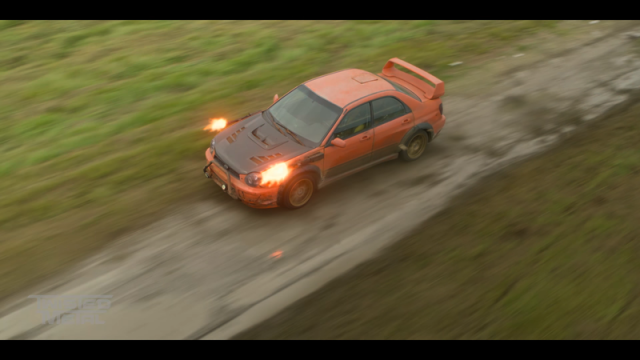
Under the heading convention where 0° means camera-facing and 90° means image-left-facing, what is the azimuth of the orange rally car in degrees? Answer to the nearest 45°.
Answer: approximately 45°
